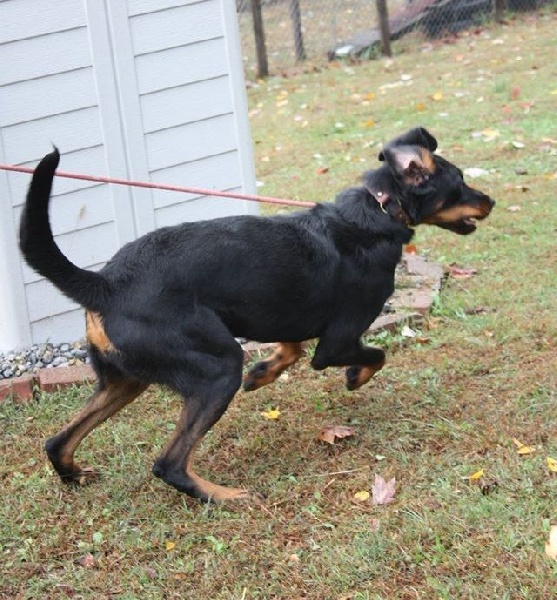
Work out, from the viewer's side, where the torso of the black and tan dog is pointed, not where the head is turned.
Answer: to the viewer's right

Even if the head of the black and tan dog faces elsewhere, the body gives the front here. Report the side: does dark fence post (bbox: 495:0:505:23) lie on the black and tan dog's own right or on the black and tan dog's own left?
on the black and tan dog's own left

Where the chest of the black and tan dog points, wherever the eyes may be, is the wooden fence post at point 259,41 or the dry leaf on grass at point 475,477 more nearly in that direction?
the dry leaf on grass

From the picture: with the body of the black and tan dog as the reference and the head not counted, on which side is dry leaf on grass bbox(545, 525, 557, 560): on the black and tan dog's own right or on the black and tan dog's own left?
on the black and tan dog's own right

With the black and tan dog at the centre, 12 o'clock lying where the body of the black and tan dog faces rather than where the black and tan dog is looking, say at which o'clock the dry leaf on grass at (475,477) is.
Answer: The dry leaf on grass is roughly at 1 o'clock from the black and tan dog.

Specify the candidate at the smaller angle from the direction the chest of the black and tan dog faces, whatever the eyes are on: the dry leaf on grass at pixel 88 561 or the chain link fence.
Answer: the chain link fence

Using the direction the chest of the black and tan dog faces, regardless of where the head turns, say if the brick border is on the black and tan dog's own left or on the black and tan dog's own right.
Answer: on the black and tan dog's own left

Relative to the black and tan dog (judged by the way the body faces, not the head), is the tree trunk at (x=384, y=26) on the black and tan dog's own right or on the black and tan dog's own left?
on the black and tan dog's own left

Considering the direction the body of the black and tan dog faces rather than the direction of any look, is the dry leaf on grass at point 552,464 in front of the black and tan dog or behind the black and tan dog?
in front

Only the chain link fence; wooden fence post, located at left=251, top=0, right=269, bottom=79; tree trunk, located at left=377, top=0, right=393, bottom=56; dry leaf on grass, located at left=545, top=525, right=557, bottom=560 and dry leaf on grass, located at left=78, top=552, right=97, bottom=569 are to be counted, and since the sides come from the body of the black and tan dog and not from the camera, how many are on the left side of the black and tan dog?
3

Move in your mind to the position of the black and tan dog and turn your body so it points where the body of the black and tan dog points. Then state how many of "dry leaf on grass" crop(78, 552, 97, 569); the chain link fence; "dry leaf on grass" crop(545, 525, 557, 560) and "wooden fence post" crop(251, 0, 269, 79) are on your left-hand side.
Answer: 2

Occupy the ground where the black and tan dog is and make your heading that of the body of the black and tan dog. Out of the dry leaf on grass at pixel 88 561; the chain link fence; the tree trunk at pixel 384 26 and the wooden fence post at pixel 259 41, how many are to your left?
3

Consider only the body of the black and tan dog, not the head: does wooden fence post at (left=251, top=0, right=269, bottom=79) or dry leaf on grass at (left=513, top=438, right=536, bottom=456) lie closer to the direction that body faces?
the dry leaf on grass

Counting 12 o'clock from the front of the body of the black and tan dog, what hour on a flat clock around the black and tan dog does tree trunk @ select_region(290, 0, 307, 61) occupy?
The tree trunk is roughly at 9 o'clock from the black and tan dog.
